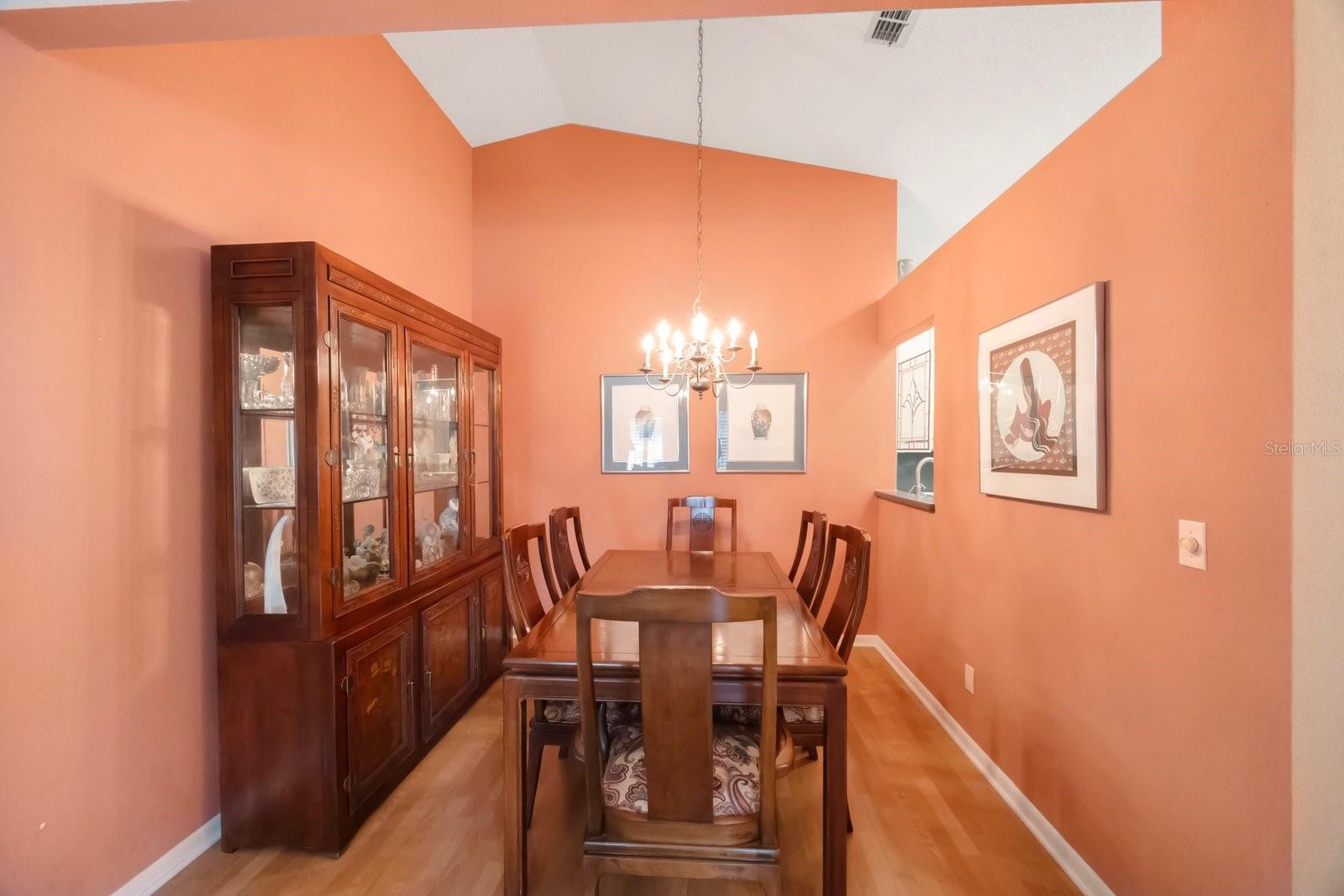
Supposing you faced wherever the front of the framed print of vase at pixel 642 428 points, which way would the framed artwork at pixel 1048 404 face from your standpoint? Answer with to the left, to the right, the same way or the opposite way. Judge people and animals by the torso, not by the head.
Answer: to the right

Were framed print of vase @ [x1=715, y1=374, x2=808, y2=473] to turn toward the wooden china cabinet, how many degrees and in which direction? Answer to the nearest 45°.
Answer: approximately 45° to its right

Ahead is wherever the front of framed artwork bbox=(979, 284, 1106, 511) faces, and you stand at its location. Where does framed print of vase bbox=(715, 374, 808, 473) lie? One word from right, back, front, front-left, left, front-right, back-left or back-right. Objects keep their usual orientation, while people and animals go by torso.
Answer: right

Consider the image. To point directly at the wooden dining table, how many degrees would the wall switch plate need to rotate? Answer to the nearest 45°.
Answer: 0° — it already faces it

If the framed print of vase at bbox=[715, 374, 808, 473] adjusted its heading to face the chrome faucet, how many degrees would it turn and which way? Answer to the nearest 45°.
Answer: approximately 90° to its left

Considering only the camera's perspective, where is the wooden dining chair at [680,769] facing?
facing away from the viewer

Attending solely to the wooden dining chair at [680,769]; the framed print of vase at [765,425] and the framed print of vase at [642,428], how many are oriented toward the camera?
2

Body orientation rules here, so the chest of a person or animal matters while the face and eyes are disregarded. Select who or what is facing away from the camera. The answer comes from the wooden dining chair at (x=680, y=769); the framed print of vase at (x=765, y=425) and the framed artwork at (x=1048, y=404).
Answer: the wooden dining chair

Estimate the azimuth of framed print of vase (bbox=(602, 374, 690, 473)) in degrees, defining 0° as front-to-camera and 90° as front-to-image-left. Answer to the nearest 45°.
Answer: approximately 0°

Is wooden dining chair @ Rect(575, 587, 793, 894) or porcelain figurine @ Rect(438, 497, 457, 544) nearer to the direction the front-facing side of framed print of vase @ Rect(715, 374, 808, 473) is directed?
the wooden dining chair

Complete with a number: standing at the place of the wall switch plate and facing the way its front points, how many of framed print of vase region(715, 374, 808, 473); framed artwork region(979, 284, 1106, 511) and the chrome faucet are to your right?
3

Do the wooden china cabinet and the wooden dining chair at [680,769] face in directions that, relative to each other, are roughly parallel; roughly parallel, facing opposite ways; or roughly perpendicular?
roughly perpendicular

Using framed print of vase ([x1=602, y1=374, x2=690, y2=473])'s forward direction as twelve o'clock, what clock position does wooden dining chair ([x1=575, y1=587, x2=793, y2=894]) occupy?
The wooden dining chair is roughly at 12 o'clock from the framed print of vase.

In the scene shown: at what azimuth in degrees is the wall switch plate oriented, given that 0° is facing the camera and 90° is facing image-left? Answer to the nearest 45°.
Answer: approximately 45°

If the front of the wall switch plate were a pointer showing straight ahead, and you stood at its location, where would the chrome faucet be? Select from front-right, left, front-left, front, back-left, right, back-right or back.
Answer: right

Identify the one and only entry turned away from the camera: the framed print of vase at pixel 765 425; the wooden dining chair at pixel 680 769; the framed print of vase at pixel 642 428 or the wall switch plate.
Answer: the wooden dining chair
